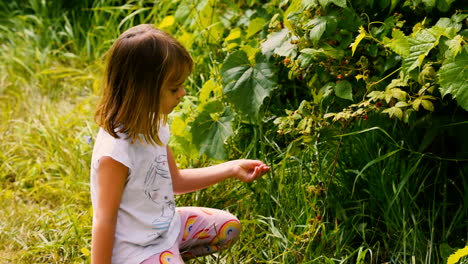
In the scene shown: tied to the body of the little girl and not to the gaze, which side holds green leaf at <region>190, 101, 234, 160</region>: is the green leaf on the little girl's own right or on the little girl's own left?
on the little girl's own left

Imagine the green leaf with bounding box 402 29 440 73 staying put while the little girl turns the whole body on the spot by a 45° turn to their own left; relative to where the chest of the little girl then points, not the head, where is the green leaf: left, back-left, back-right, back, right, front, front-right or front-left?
front

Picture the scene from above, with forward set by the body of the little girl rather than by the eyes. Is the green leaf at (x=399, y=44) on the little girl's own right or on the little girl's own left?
on the little girl's own left

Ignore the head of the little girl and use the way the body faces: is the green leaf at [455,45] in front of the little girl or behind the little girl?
in front

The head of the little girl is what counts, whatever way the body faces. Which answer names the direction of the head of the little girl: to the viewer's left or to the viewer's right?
to the viewer's right

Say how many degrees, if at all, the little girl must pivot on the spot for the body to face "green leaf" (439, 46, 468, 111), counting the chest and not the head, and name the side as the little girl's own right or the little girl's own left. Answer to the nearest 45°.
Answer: approximately 45° to the little girl's own left

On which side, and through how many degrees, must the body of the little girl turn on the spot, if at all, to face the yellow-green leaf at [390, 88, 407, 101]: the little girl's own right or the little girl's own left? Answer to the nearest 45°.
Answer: approximately 45° to the little girl's own left
